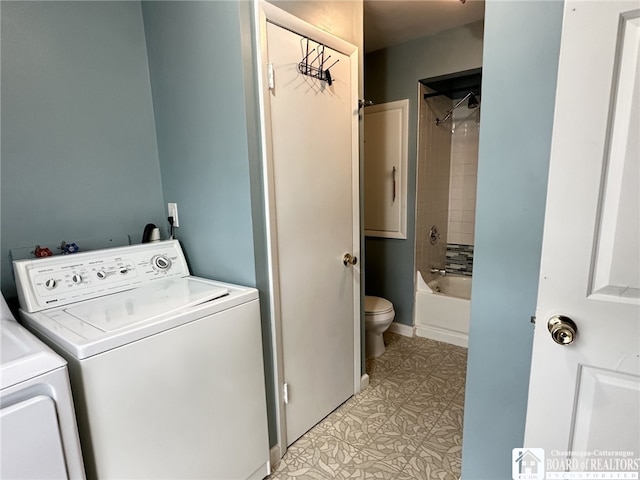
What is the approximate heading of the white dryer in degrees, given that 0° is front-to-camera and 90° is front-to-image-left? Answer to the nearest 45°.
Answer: approximately 315°

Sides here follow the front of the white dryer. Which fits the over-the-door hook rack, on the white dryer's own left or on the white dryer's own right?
on the white dryer's own left

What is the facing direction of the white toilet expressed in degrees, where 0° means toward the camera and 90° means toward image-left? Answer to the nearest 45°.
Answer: approximately 315°

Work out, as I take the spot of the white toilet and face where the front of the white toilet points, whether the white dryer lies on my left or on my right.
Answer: on my right

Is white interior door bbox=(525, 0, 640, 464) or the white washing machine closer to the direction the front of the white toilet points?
the white interior door
